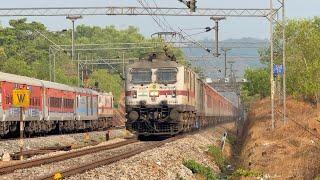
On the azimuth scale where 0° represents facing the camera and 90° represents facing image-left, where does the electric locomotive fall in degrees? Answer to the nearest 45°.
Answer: approximately 0°
